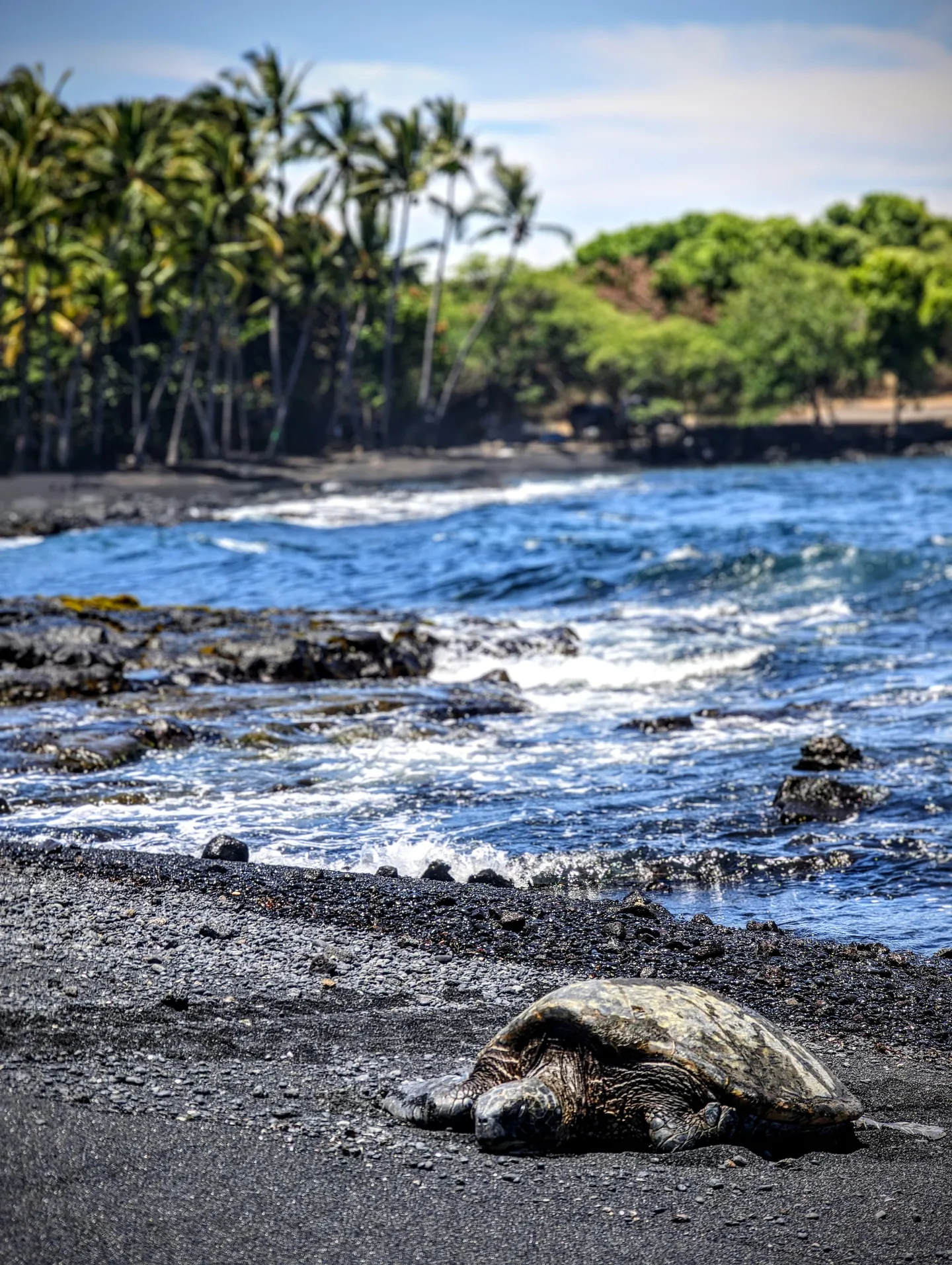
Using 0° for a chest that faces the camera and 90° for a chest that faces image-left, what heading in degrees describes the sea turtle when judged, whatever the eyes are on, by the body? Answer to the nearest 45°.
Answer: approximately 45°

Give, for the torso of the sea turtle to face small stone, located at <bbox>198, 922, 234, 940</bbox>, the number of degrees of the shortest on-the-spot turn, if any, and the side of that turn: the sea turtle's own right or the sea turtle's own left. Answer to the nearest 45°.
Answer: approximately 90° to the sea turtle's own right

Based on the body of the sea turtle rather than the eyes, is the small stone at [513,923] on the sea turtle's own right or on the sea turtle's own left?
on the sea turtle's own right

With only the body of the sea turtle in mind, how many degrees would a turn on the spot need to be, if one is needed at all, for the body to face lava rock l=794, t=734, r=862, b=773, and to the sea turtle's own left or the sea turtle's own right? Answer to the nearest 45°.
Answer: approximately 135° to the sea turtle's own right

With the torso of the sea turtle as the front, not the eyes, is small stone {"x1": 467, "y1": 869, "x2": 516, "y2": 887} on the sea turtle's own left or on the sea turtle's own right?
on the sea turtle's own right

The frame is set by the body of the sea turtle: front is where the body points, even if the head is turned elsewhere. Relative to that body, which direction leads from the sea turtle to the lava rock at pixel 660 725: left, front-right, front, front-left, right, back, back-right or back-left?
back-right

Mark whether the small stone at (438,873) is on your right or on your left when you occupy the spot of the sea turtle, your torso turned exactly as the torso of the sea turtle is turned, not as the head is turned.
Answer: on your right

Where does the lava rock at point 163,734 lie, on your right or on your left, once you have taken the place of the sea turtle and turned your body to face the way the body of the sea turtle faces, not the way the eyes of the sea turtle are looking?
on your right

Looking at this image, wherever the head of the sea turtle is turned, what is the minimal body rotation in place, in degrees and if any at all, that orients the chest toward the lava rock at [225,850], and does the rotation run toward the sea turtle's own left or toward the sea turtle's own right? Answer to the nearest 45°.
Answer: approximately 90° to the sea turtle's own right
